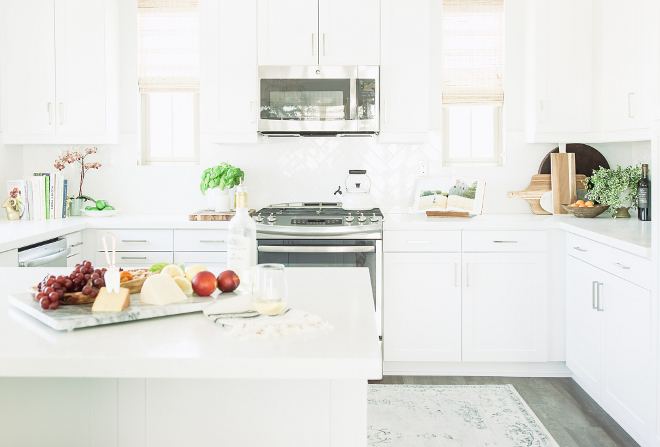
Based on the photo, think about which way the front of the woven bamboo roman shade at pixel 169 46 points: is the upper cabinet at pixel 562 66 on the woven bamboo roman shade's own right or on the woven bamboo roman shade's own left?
on the woven bamboo roman shade's own left

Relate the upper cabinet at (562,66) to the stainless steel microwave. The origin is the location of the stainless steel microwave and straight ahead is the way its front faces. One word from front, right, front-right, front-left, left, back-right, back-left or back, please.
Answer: left

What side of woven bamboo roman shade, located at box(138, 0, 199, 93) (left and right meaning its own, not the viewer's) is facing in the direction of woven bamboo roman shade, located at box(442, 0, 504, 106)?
left

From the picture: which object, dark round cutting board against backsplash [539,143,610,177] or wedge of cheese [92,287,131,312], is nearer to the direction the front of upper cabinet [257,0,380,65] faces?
the wedge of cheese
